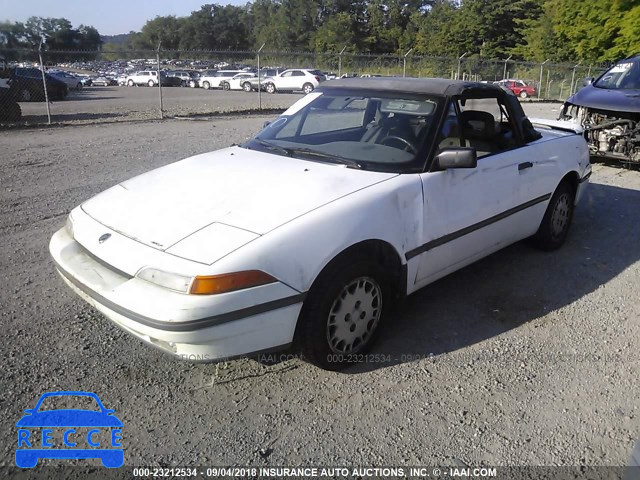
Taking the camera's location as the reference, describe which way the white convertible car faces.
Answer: facing the viewer and to the left of the viewer

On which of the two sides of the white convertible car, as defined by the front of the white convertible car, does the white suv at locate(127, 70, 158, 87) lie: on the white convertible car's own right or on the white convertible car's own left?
on the white convertible car's own right

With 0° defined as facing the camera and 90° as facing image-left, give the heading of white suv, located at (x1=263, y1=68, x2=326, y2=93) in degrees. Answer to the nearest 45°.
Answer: approximately 90°

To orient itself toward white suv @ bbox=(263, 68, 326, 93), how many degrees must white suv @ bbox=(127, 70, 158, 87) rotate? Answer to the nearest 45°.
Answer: approximately 135° to its left

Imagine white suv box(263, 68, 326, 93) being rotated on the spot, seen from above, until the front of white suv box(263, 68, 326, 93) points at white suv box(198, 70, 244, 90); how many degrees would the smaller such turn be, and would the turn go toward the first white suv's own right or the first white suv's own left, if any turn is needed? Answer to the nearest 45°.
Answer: approximately 45° to the first white suv's own right

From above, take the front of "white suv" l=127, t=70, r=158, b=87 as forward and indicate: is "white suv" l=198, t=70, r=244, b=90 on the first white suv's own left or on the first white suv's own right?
on the first white suv's own left

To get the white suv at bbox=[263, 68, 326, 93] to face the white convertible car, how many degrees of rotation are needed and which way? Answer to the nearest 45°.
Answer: approximately 90° to its left

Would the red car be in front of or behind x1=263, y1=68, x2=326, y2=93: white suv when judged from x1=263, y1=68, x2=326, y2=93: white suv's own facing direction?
behind

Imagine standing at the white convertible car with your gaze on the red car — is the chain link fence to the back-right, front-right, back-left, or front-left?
front-left

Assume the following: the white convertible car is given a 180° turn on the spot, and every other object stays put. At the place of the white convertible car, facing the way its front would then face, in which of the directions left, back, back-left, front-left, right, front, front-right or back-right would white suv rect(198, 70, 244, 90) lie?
front-left

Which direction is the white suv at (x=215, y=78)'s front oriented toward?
to the viewer's left

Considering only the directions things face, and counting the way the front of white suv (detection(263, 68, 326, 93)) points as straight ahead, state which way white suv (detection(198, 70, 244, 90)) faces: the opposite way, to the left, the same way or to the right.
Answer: the same way

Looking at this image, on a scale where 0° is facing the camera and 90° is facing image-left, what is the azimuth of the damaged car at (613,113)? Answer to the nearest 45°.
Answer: approximately 45°
